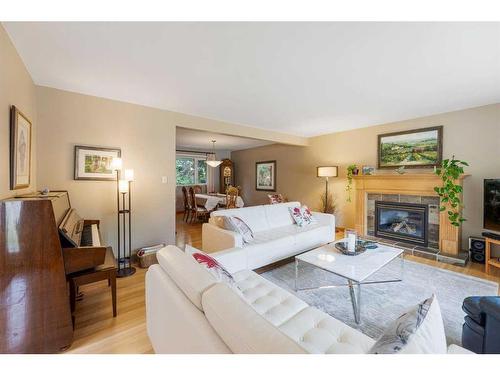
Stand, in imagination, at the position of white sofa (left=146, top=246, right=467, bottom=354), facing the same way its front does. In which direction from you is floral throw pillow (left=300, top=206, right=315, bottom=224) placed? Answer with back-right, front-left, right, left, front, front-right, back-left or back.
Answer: front-left

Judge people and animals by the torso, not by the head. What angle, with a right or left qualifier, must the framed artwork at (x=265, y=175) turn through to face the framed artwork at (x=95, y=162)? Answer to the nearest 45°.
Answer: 0° — it already faces it

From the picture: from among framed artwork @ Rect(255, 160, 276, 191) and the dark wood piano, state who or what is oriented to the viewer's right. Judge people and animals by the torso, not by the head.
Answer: the dark wood piano

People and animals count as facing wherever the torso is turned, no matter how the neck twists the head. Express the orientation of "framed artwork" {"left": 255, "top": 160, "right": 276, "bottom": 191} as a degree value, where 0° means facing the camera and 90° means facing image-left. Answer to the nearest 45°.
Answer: approximately 45°

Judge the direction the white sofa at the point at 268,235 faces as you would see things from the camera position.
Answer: facing the viewer and to the right of the viewer

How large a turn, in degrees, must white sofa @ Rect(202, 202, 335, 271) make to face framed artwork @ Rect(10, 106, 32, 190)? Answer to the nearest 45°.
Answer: approximately 90° to its right

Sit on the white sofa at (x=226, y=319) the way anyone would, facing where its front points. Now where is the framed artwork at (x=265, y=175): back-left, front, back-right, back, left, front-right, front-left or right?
front-left

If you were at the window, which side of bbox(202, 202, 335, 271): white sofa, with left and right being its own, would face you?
back

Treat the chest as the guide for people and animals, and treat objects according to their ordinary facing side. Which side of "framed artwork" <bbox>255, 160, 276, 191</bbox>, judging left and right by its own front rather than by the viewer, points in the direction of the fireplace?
left

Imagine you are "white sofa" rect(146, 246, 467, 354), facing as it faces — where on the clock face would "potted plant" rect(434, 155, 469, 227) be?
The potted plant is roughly at 12 o'clock from the white sofa.

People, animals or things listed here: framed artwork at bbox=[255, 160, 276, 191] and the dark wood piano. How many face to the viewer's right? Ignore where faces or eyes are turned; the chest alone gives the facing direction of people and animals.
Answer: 1

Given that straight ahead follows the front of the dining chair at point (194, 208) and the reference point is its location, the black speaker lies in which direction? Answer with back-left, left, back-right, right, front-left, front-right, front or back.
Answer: right

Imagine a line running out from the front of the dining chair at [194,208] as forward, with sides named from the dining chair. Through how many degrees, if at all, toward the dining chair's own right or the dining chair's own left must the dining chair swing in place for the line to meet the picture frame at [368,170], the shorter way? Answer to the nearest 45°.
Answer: approximately 90° to the dining chair's own right

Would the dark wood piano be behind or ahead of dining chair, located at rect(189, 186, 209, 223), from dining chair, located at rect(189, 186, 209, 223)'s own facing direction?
behind

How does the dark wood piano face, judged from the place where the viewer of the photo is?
facing to the right of the viewer

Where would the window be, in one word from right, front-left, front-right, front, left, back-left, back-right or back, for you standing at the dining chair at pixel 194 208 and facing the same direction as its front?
front-left

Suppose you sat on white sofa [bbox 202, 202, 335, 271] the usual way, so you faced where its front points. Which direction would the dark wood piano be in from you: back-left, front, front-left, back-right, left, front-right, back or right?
right

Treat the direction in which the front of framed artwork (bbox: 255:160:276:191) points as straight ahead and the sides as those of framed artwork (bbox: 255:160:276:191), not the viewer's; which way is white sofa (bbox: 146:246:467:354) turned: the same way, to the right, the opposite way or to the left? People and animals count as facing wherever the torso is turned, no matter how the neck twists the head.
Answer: the opposite way

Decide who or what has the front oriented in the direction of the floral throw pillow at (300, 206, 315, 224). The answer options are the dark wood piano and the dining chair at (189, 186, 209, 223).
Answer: the dark wood piano
